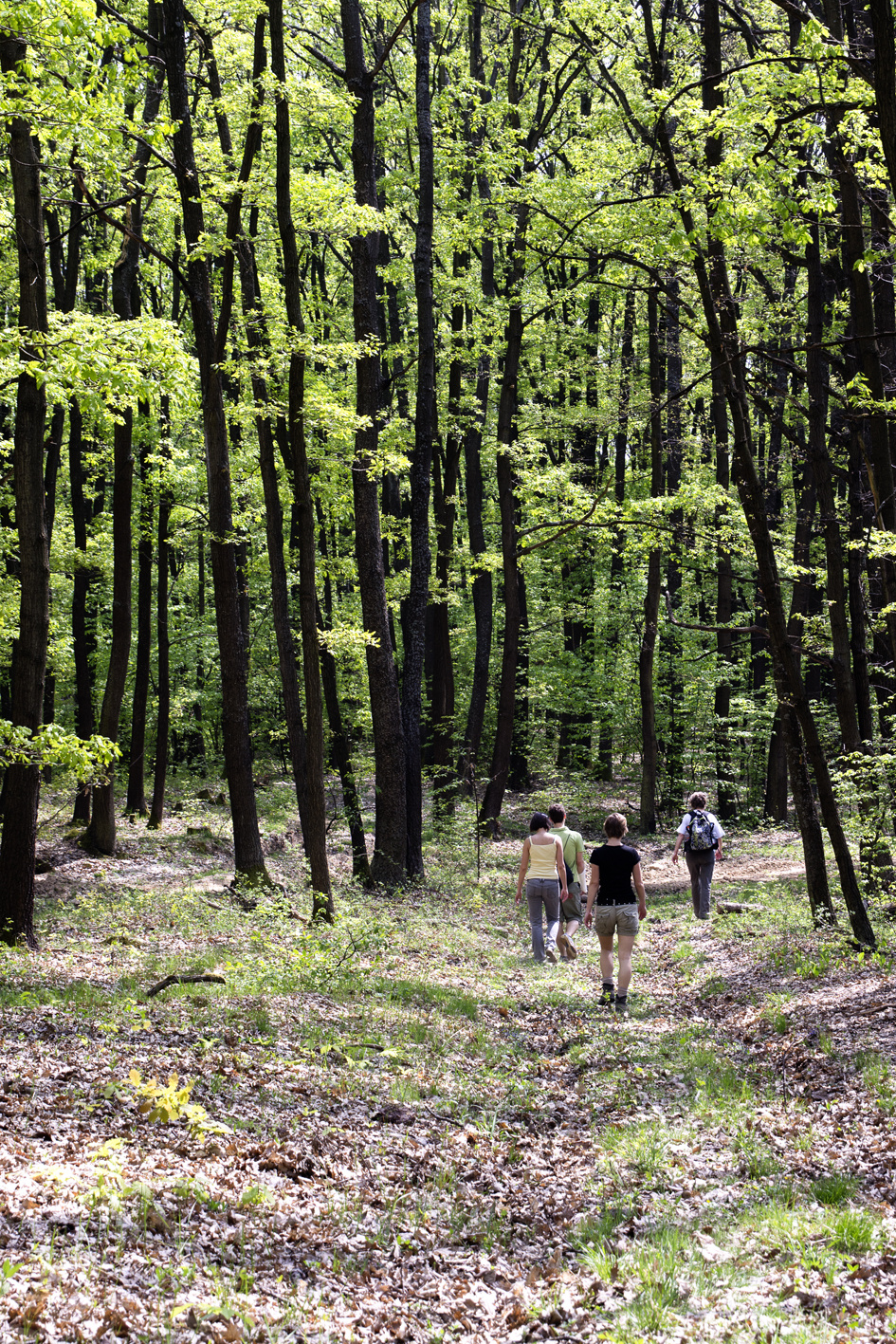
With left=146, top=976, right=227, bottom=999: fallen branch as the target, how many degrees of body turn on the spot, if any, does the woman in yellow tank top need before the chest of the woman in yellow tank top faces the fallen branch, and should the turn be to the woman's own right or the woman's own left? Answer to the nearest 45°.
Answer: approximately 135° to the woman's own left

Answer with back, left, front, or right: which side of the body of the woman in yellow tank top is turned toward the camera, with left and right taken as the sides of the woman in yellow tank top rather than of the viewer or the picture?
back

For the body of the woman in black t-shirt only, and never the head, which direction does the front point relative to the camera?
away from the camera

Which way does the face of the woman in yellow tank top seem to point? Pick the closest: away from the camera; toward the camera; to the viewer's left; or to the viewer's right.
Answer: away from the camera

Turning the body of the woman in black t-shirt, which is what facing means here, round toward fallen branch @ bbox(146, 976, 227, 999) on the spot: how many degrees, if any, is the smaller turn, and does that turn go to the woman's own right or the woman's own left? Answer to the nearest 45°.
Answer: approximately 90° to the woman's own left

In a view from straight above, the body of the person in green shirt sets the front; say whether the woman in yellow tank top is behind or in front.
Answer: behind

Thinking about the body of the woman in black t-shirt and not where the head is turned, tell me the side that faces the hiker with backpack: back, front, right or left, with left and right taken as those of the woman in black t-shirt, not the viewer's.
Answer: front

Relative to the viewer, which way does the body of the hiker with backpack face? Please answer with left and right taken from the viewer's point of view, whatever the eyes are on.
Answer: facing away from the viewer

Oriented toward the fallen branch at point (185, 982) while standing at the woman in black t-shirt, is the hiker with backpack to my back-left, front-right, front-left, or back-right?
back-right

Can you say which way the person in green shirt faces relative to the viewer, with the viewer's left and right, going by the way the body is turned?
facing away from the viewer

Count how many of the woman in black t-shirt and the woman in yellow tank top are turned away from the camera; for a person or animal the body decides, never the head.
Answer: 2
